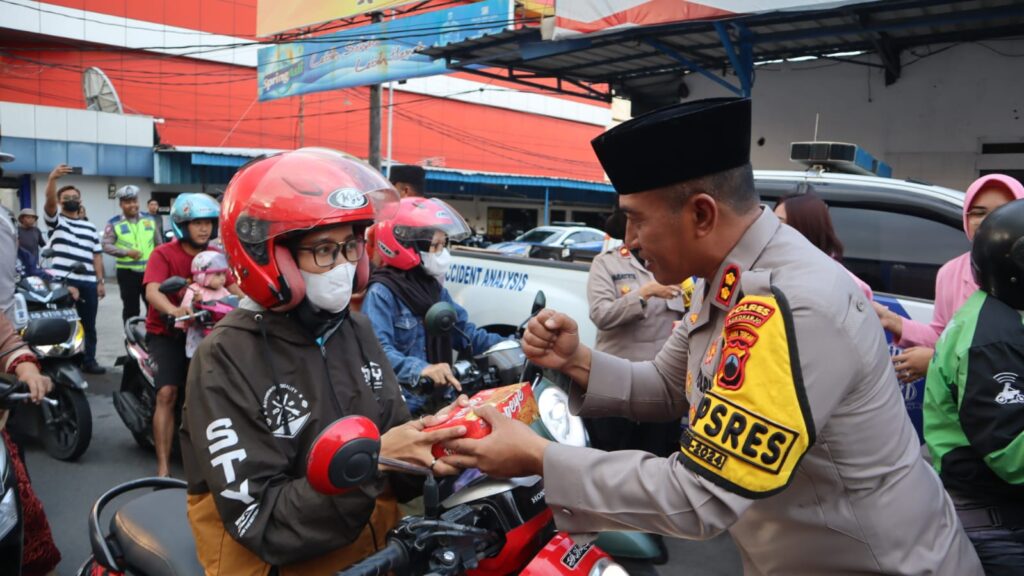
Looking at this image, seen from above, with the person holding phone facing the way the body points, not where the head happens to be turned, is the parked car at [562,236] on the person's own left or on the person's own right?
on the person's own left

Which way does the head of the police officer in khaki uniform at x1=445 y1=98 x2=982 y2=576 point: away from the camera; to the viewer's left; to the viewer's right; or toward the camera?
to the viewer's left

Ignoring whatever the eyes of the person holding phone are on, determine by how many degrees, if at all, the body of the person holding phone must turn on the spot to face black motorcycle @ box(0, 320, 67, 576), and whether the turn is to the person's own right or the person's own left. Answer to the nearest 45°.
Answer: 0° — they already face it

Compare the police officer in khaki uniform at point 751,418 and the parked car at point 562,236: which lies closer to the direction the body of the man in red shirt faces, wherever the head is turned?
the police officer in khaki uniform

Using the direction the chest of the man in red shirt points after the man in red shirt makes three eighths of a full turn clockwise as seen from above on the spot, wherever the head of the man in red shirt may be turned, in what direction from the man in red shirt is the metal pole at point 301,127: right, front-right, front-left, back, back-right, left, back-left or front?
right

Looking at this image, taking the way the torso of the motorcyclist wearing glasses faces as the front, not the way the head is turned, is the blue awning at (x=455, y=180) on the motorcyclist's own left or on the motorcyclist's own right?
on the motorcyclist's own left

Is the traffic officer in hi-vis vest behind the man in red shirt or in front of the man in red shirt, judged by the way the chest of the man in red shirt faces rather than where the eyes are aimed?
behind

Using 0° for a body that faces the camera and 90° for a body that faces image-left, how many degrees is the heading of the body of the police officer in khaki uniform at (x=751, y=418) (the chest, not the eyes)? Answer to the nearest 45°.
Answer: approximately 90°
